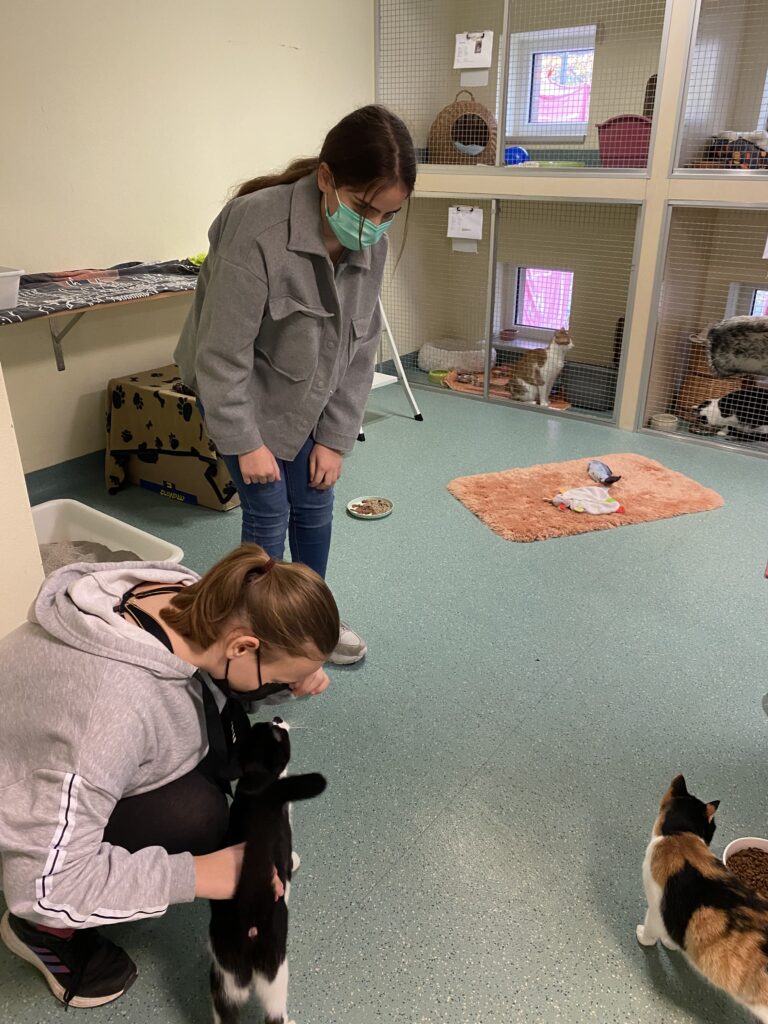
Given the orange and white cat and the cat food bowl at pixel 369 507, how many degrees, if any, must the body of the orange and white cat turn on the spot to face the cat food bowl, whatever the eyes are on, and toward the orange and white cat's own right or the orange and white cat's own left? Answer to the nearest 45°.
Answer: approximately 90° to the orange and white cat's own right

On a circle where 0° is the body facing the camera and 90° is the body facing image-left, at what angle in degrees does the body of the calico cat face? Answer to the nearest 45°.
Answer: approximately 135°

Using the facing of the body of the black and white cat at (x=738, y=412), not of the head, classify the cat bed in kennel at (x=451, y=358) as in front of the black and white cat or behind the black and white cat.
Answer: in front

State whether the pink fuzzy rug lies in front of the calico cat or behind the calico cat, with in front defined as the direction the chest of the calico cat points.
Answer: in front

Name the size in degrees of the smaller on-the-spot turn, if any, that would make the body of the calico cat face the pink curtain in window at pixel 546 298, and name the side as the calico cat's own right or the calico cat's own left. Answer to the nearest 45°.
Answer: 0° — it already faces it

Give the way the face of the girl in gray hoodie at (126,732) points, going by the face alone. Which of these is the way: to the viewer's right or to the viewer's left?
to the viewer's right

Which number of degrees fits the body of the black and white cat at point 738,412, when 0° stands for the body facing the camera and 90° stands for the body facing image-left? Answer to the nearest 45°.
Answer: approximately 90°

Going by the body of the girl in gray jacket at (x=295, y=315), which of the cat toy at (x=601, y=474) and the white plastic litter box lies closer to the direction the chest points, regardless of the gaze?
the cat toy

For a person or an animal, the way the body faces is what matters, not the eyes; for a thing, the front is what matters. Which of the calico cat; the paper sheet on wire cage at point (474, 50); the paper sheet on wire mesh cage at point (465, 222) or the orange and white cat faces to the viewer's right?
the orange and white cat

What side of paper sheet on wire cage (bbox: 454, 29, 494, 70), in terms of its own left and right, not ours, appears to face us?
front

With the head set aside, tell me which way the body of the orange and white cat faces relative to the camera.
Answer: to the viewer's right

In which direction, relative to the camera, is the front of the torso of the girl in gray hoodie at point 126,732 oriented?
to the viewer's right

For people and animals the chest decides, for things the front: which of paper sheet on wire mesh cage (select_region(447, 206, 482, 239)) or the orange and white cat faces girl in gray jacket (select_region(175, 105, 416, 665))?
the paper sheet on wire mesh cage
